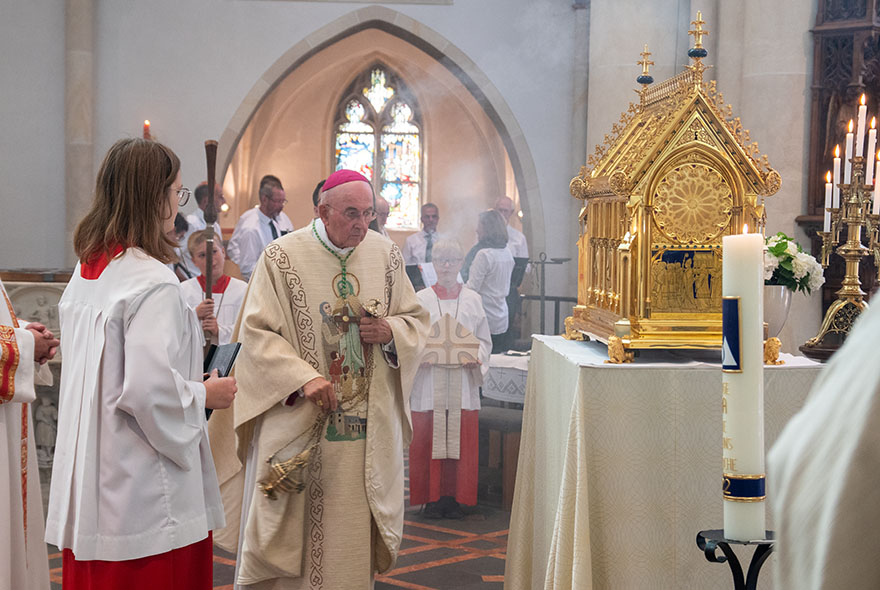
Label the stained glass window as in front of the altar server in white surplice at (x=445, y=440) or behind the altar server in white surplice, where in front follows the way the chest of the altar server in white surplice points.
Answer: behind

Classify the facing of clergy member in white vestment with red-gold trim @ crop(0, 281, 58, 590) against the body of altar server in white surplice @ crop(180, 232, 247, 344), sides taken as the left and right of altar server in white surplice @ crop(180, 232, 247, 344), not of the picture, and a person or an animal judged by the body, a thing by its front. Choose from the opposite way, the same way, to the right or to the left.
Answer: to the left

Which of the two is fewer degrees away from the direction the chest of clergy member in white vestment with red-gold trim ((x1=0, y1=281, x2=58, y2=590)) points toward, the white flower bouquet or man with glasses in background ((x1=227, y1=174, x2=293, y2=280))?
the white flower bouquet

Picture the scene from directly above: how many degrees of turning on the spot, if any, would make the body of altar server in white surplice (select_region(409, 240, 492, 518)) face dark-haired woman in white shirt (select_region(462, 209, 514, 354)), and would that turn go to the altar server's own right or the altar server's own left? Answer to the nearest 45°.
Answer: approximately 180°

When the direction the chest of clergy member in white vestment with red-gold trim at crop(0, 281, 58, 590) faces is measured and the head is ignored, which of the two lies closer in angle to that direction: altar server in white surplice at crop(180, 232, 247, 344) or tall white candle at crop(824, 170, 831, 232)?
the tall white candle

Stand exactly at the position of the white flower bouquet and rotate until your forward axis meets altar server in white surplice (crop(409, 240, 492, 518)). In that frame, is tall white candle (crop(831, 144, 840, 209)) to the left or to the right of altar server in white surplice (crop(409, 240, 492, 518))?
right

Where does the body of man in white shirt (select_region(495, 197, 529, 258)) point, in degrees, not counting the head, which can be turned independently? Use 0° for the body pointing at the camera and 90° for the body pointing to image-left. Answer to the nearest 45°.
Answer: approximately 45°

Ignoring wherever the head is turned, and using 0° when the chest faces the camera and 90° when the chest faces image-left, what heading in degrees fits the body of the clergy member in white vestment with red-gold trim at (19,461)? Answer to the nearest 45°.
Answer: approximately 270°
